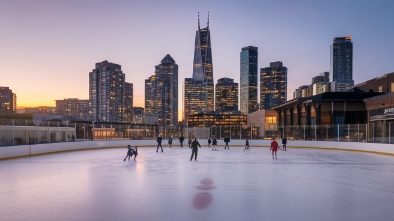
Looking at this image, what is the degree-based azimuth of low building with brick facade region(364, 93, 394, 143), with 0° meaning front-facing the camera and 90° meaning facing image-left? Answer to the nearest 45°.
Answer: approximately 45°

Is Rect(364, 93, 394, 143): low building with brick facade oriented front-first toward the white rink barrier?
yes

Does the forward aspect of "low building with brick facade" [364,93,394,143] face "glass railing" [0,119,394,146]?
yes
